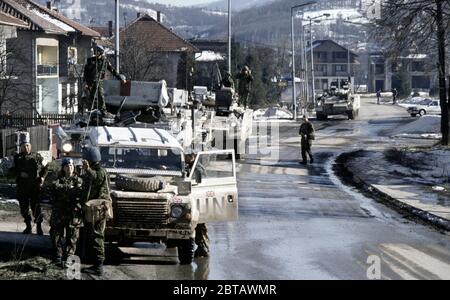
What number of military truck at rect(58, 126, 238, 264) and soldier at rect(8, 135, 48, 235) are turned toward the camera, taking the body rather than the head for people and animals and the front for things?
2

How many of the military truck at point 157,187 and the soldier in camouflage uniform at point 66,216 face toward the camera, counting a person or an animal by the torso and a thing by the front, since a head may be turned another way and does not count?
2

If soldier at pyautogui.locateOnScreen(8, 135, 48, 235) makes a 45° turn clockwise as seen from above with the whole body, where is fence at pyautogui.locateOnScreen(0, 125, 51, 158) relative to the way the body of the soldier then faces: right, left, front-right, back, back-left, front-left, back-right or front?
back-right

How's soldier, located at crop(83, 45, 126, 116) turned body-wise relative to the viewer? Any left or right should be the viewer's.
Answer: facing the viewer and to the right of the viewer

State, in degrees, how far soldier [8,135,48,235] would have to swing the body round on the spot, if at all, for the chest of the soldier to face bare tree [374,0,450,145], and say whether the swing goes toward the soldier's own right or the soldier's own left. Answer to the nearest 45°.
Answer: approximately 135° to the soldier's own left

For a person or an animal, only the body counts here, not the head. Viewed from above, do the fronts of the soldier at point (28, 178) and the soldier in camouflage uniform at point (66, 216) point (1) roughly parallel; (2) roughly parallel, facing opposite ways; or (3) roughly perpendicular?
roughly parallel

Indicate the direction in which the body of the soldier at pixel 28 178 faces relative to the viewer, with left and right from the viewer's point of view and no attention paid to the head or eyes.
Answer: facing the viewer

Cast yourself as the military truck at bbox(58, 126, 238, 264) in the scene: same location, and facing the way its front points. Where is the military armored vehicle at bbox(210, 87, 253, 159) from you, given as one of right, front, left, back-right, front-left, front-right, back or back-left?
back

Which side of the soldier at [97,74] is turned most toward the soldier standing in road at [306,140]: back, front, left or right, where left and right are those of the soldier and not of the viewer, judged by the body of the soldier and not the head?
left

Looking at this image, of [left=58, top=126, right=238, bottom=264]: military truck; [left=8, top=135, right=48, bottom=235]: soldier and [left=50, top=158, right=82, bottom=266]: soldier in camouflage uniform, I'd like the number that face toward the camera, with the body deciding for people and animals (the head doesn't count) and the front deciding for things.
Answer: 3

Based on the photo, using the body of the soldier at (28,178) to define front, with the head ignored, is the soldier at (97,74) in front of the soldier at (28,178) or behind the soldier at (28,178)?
behind

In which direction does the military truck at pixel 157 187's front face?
toward the camera
